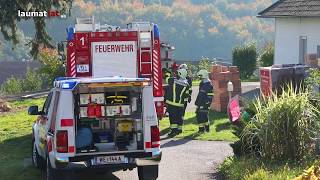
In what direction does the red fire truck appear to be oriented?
away from the camera

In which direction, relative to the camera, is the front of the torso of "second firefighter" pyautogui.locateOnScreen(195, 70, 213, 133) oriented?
to the viewer's left

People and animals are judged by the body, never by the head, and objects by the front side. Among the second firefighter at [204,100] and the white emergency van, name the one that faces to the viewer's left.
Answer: the second firefighter

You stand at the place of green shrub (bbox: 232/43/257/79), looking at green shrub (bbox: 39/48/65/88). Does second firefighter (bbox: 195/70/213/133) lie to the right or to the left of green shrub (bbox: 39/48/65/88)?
left

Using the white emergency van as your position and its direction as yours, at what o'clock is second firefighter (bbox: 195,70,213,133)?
The second firefighter is roughly at 1 o'clock from the white emergency van.

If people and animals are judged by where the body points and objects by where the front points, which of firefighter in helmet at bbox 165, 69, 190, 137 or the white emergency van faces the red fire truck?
the white emergency van

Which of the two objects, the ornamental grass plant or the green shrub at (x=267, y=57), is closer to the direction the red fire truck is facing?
the green shrub

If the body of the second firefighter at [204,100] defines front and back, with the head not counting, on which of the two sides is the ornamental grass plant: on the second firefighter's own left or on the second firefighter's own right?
on the second firefighter's own left

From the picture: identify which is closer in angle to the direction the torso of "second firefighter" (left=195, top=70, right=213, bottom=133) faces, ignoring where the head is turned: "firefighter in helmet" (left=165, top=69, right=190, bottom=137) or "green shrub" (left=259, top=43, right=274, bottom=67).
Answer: the firefighter in helmet

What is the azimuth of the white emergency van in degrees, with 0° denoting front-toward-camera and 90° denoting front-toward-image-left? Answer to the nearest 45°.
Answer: approximately 180°
